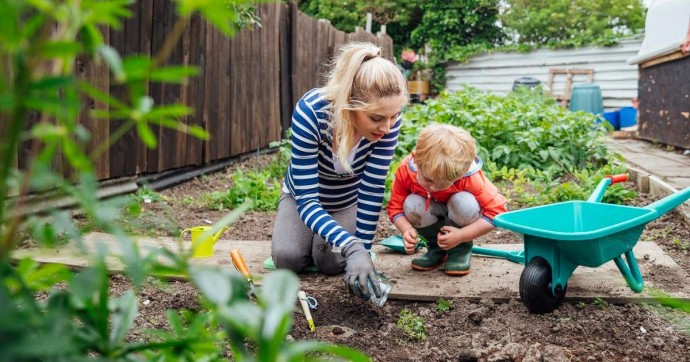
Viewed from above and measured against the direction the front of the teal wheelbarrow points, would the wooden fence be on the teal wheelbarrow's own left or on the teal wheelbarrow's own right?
on the teal wheelbarrow's own right

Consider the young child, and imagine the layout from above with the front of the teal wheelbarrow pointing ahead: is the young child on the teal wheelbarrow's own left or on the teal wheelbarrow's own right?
on the teal wheelbarrow's own right

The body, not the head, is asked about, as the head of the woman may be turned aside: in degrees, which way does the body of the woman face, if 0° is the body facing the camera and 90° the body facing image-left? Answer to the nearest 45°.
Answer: approximately 315°

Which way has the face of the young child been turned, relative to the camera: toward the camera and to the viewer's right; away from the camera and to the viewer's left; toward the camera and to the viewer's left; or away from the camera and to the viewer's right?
toward the camera and to the viewer's left

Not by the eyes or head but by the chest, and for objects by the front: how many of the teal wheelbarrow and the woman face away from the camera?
0

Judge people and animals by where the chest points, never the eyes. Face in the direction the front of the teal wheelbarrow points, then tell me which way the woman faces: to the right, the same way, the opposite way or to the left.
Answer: to the left

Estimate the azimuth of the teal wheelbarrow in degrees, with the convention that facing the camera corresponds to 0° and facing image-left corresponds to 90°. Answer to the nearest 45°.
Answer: approximately 45°

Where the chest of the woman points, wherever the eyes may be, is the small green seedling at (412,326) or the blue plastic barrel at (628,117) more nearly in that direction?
the small green seedling
